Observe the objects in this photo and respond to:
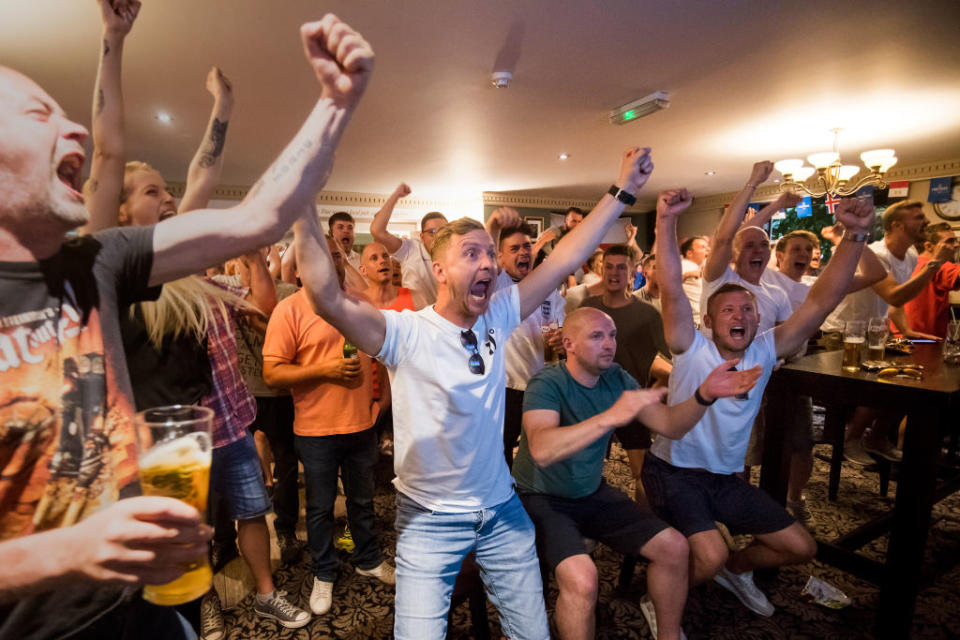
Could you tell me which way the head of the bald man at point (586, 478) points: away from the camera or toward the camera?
toward the camera

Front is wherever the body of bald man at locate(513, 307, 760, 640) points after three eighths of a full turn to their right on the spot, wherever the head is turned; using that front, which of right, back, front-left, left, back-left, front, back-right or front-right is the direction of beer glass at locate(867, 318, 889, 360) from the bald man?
back-right

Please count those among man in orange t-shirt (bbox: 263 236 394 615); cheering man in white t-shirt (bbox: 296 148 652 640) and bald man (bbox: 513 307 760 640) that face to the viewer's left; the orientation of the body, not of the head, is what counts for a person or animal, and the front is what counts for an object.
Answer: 0

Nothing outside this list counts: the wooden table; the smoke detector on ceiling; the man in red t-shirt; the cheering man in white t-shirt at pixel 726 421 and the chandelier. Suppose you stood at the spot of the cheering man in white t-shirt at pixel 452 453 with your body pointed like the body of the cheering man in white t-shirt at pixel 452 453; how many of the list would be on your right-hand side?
0

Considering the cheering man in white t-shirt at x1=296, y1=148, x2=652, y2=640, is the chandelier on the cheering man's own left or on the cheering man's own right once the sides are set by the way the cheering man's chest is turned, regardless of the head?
on the cheering man's own left

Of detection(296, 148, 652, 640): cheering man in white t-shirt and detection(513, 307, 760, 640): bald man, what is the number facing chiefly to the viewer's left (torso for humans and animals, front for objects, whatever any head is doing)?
0

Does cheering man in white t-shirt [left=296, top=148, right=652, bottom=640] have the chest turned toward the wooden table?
no

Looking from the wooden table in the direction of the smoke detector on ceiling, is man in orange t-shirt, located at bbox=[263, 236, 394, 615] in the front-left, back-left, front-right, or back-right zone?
front-left

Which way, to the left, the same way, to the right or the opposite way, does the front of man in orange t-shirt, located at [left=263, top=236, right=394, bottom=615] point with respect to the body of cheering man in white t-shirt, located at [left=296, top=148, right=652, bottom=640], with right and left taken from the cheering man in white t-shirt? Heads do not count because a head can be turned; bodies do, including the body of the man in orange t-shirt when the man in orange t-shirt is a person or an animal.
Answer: the same way

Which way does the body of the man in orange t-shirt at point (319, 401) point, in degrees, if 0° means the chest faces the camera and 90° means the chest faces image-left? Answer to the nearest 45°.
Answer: approximately 315°

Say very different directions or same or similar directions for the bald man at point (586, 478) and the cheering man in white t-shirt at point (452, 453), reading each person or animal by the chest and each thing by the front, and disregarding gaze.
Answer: same or similar directions

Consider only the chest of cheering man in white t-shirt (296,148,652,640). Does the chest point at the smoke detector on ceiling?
no

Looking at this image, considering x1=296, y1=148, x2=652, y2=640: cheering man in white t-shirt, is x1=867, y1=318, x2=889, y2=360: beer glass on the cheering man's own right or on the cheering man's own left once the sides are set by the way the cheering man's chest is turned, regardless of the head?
on the cheering man's own left

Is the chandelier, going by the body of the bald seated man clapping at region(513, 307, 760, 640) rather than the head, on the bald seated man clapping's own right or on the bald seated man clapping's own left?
on the bald seated man clapping's own left
